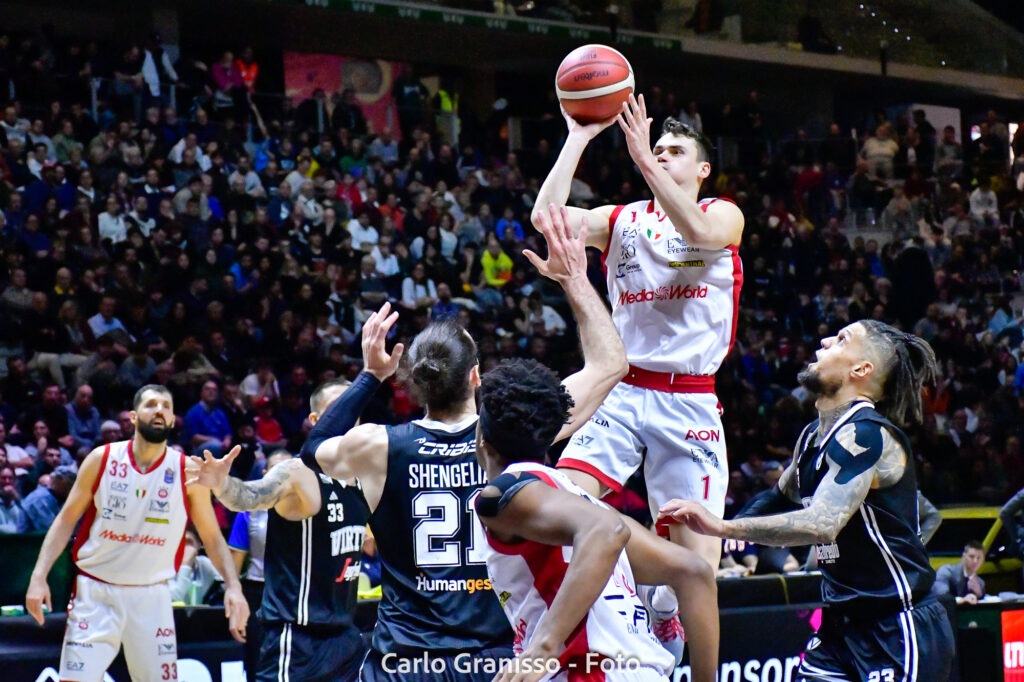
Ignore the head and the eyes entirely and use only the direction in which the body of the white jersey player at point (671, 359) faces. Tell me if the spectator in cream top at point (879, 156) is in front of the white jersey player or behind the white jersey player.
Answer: behind

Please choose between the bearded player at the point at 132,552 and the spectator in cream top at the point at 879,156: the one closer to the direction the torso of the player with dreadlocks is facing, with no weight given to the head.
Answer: the bearded player

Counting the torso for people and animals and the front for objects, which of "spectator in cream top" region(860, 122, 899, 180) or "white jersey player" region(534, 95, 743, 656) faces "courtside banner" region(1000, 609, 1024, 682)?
the spectator in cream top

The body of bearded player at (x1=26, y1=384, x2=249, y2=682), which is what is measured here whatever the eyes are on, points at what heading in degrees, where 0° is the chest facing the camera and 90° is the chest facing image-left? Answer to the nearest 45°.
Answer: approximately 0°

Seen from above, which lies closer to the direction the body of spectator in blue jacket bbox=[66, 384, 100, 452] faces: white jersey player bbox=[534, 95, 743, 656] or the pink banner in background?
the white jersey player

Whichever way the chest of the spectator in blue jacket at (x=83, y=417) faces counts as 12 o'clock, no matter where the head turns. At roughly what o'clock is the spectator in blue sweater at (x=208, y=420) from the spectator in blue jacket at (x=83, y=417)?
the spectator in blue sweater at (x=208, y=420) is roughly at 9 o'clock from the spectator in blue jacket at (x=83, y=417).

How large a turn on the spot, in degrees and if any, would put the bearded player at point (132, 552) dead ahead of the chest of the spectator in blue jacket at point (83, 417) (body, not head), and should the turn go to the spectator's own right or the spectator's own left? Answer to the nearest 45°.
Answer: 0° — they already face them

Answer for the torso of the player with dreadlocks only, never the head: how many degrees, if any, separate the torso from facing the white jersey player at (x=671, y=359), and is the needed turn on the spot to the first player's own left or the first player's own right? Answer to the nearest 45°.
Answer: approximately 45° to the first player's own right

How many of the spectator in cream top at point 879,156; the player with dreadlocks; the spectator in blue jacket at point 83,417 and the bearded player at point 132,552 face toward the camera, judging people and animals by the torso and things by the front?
3

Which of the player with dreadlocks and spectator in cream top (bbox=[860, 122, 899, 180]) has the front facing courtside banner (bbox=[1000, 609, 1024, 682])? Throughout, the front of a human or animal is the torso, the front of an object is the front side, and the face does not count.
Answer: the spectator in cream top

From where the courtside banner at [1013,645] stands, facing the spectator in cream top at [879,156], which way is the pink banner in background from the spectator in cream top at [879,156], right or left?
left

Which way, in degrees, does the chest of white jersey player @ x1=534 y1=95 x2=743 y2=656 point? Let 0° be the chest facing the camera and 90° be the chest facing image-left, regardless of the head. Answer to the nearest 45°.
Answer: approximately 45°

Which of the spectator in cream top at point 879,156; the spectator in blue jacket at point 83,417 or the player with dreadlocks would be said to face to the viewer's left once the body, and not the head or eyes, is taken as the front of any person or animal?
the player with dreadlocks

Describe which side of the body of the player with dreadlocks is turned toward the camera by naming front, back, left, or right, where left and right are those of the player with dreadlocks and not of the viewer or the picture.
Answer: left
